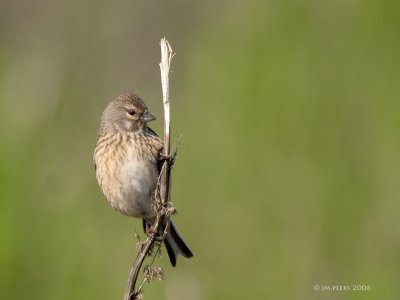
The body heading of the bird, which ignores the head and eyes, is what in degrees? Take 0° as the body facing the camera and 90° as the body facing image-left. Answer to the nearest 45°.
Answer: approximately 45°
